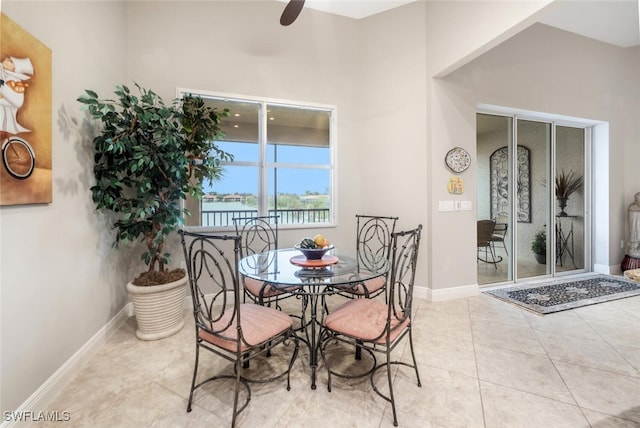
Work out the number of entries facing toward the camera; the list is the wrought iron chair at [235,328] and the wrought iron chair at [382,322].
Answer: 0

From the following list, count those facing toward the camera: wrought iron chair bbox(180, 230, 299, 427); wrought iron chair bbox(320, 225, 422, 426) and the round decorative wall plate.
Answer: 1

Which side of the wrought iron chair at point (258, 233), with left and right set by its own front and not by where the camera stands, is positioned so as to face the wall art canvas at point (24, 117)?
right

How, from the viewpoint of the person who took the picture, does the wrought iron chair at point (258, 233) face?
facing the viewer and to the right of the viewer

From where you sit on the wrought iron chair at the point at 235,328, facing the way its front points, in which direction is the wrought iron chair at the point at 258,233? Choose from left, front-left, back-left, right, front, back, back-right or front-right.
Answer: front-left

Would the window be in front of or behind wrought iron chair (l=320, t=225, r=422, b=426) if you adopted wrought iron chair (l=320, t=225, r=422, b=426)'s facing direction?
in front

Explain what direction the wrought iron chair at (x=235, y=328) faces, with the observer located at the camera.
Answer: facing away from the viewer and to the right of the viewer

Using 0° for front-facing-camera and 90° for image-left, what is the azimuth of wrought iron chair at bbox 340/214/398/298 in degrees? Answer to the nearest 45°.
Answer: approximately 45°

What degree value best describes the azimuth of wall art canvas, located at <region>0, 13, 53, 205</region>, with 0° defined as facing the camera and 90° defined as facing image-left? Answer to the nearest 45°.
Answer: approximately 315°

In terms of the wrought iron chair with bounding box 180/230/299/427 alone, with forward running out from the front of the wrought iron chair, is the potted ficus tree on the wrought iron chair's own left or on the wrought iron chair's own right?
on the wrought iron chair's own left

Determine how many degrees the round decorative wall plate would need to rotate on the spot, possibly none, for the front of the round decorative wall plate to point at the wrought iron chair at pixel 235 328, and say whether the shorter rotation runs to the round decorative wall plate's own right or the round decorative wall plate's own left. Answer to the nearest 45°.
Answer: approximately 45° to the round decorative wall plate's own right

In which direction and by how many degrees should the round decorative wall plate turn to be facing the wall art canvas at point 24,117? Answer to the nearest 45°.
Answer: approximately 45° to its right

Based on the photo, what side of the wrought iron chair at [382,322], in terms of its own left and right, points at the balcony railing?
front

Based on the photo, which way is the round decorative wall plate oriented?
toward the camera
